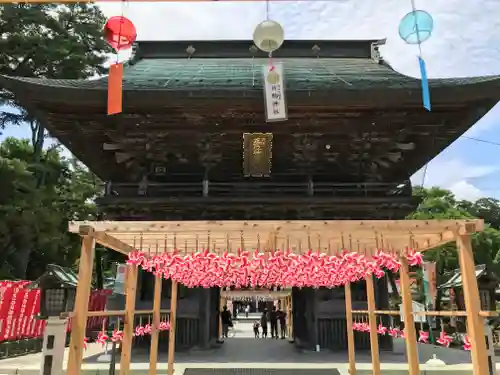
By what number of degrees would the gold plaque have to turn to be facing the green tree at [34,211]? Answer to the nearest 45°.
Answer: approximately 135° to its right

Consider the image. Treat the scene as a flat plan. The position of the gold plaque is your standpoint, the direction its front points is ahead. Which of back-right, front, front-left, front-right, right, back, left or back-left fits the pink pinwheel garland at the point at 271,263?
front

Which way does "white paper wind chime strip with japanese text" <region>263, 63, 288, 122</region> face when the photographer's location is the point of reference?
facing the viewer

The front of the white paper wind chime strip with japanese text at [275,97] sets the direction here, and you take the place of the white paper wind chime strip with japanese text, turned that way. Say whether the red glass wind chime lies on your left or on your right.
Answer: on your right

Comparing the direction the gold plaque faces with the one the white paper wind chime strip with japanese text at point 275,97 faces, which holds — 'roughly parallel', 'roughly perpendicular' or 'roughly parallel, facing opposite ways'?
roughly parallel

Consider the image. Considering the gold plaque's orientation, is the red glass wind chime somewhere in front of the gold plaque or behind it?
in front

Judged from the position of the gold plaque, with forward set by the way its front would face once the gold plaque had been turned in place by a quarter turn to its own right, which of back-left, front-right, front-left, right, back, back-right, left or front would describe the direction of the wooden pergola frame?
left

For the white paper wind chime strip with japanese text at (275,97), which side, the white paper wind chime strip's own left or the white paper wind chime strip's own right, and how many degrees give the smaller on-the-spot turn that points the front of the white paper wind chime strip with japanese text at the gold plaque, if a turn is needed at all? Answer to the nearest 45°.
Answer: approximately 180°

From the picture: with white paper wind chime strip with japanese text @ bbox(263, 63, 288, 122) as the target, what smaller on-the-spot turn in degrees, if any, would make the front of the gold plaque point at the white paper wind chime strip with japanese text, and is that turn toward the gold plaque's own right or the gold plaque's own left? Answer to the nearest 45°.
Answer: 0° — it already faces it

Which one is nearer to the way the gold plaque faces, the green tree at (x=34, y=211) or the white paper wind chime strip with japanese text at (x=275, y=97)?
the white paper wind chime strip with japanese text

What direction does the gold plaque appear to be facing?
toward the camera

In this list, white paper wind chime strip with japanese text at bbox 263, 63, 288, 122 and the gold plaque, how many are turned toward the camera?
2
